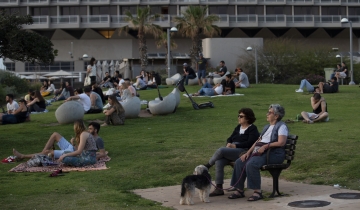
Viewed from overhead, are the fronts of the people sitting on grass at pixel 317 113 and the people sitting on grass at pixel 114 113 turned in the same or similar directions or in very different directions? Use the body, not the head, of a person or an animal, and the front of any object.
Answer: same or similar directions

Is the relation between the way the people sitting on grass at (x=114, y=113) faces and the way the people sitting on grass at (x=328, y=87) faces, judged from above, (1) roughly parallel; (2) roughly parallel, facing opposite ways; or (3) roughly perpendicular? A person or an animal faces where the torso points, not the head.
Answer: roughly parallel

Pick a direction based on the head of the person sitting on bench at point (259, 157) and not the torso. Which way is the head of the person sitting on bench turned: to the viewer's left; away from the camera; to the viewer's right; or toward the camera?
to the viewer's left

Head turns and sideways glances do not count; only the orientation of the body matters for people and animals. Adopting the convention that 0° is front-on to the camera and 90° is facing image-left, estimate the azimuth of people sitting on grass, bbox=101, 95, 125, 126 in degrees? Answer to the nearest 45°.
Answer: approximately 90°

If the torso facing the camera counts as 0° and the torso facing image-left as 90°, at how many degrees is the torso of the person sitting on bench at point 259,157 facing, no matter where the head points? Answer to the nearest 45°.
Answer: approximately 45°

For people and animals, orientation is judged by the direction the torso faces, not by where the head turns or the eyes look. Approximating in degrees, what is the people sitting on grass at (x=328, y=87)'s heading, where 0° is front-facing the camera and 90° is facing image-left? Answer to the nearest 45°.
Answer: approximately 90°
